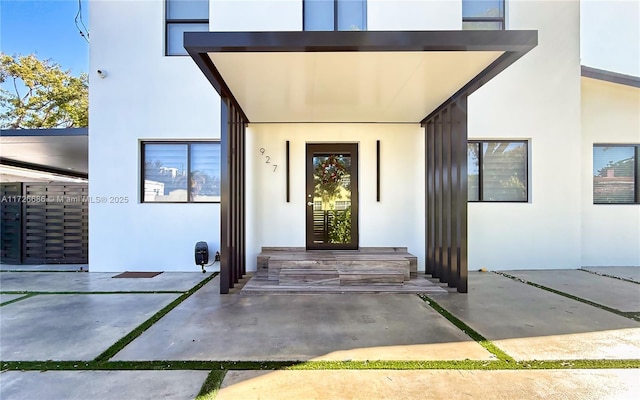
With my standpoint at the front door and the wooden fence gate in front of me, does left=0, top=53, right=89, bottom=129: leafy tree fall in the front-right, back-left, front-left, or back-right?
front-right

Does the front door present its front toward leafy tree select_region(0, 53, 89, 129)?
no

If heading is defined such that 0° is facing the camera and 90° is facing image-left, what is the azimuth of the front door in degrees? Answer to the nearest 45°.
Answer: approximately 0°

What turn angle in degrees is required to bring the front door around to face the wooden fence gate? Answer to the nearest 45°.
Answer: approximately 90° to its right

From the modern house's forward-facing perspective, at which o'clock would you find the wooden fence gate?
The wooden fence gate is roughly at 3 o'clock from the modern house.

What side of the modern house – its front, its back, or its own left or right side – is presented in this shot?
front

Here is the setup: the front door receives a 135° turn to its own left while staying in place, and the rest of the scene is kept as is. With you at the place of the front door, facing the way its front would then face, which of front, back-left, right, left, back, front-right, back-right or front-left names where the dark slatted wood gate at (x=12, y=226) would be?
back-left

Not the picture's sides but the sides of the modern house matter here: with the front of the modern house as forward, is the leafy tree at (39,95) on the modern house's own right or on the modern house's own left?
on the modern house's own right

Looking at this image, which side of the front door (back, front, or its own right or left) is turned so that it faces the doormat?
right
